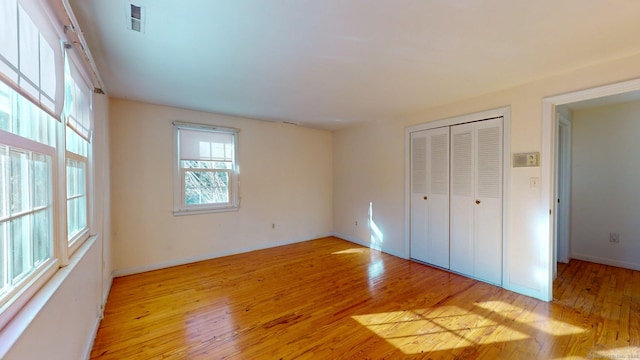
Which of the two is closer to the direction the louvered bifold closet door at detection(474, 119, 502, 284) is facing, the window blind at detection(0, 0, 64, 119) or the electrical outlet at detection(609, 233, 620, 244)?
the window blind

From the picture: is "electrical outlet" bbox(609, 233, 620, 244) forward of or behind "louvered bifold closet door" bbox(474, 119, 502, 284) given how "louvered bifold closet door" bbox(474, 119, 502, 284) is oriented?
behind

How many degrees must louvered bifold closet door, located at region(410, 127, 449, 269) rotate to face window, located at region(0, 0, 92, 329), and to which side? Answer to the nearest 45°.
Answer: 0° — it already faces it

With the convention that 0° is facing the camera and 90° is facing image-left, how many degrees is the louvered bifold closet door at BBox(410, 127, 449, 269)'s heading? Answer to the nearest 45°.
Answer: approximately 45°

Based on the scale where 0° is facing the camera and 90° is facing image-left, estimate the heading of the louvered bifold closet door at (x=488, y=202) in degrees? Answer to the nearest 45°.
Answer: approximately 45°
